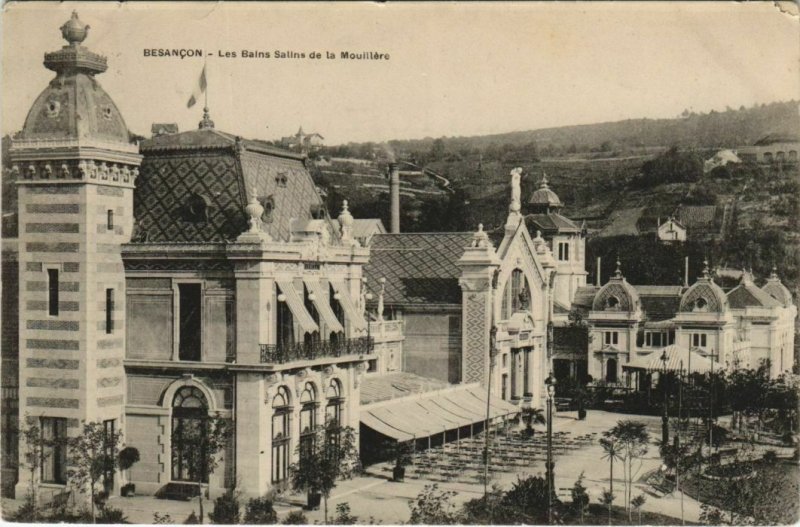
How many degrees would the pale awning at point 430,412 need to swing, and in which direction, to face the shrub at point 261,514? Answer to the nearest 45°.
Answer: approximately 45° to its right

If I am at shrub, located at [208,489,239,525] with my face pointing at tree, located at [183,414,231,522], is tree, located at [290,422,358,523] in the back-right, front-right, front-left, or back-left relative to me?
front-right

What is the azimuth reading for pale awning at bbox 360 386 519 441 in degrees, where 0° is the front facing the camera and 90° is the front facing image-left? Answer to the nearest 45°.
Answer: approximately 315°

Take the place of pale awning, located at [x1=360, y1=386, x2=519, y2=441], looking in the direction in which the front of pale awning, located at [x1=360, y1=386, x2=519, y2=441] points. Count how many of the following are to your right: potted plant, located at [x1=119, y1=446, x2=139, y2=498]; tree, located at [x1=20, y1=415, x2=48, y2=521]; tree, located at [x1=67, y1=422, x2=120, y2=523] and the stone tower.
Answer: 4

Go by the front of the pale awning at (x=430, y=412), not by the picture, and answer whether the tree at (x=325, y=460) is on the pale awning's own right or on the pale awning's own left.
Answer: on the pale awning's own right

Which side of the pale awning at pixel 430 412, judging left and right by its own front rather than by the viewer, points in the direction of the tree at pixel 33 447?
right

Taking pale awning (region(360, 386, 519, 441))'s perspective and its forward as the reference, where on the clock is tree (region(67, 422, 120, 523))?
The tree is roughly at 3 o'clock from the pale awning.

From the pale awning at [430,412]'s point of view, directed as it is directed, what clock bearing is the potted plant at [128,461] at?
The potted plant is roughly at 3 o'clock from the pale awning.

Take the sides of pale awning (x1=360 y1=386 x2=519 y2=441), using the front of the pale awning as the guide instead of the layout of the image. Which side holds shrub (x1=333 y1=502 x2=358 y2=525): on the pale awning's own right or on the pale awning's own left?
on the pale awning's own right

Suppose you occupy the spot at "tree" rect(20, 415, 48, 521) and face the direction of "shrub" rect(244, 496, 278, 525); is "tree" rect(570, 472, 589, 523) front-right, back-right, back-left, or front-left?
front-left
